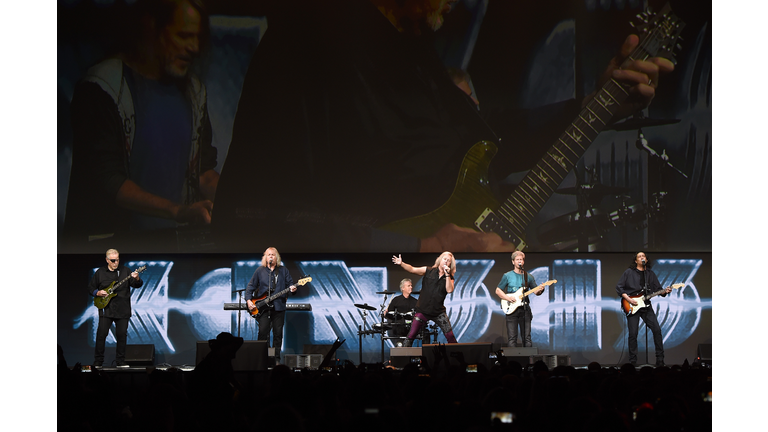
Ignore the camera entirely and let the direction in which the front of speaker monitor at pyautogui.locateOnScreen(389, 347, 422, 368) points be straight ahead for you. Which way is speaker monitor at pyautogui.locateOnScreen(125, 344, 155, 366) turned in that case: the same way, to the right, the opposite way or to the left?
the same way

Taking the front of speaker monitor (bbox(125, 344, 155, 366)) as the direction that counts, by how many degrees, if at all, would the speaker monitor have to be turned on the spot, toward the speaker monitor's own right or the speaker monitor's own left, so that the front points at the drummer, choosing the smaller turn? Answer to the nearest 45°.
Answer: approximately 90° to the speaker monitor's own right

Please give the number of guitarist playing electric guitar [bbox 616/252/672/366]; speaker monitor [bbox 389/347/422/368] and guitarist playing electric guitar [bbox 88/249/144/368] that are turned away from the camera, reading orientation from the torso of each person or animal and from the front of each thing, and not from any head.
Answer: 1

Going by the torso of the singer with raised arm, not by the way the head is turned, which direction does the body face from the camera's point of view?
toward the camera

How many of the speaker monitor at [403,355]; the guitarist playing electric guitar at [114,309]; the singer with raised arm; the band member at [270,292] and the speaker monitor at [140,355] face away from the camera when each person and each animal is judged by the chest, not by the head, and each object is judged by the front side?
2

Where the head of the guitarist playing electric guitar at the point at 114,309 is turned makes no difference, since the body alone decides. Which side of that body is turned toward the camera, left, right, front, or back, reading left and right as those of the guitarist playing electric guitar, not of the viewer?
front

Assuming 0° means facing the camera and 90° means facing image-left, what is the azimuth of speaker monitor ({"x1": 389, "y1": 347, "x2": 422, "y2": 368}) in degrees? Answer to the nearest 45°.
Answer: approximately 180°

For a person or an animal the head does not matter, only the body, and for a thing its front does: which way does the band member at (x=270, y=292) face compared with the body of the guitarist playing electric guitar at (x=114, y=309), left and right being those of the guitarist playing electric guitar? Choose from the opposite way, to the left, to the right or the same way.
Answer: the same way

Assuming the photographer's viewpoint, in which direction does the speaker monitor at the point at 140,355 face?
facing away from the viewer

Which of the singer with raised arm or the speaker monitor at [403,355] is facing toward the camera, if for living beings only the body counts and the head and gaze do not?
the singer with raised arm

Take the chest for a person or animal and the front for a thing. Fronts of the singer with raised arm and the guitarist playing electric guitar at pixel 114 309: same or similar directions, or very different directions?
same or similar directions

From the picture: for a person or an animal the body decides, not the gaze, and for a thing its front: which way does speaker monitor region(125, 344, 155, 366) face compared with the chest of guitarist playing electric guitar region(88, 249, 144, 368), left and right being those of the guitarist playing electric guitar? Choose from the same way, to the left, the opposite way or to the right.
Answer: the opposite way

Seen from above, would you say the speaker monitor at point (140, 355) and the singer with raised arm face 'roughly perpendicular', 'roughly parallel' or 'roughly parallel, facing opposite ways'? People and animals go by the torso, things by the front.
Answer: roughly parallel, facing opposite ways

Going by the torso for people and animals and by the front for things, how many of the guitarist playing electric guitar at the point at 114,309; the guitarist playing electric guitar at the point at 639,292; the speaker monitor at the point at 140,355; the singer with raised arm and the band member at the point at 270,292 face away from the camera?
1

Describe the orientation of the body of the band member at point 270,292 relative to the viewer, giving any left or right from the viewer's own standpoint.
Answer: facing the viewer
